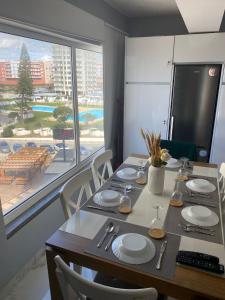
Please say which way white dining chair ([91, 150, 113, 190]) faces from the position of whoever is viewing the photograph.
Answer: facing the viewer and to the right of the viewer

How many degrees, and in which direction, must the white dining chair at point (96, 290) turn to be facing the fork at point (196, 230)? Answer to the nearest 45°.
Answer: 0° — it already faces it

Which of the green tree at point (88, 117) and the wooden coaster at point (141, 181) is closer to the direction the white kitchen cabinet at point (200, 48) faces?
the wooden coaster

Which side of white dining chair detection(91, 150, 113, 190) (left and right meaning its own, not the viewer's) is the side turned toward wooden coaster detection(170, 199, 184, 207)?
front

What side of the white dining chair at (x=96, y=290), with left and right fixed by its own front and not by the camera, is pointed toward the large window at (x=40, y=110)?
left

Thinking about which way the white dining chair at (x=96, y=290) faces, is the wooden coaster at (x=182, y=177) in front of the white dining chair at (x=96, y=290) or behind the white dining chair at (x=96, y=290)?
in front

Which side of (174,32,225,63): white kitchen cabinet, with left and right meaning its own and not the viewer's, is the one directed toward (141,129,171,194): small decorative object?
front

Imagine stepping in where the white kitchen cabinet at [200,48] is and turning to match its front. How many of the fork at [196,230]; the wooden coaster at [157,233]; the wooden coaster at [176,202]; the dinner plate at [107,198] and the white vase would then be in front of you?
5

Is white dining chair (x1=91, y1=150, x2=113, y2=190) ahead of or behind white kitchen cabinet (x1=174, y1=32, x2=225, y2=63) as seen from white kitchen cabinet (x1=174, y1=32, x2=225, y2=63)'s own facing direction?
ahead

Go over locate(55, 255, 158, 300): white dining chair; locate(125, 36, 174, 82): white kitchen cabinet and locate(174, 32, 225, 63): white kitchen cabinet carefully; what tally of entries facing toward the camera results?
2

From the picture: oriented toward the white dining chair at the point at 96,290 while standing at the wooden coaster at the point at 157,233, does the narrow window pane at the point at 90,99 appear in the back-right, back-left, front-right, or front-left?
back-right

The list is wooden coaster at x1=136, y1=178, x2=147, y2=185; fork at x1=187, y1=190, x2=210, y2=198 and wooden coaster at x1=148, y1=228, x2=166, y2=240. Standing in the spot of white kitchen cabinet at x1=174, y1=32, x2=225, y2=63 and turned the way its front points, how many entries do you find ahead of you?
3

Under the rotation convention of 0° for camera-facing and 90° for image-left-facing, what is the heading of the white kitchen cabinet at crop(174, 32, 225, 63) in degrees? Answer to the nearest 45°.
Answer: approximately 0°
